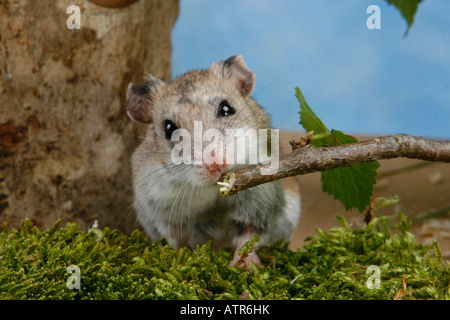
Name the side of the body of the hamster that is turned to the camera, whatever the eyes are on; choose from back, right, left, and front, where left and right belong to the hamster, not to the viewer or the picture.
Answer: front

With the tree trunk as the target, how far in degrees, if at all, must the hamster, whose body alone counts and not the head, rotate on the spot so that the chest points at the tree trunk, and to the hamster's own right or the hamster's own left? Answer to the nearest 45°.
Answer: approximately 135° to the hamster's own right

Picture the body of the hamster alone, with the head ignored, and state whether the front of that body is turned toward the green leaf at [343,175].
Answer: no

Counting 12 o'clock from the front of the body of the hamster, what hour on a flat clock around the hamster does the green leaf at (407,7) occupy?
The green leaf is roughly at 9 o'clock from the hamster.
